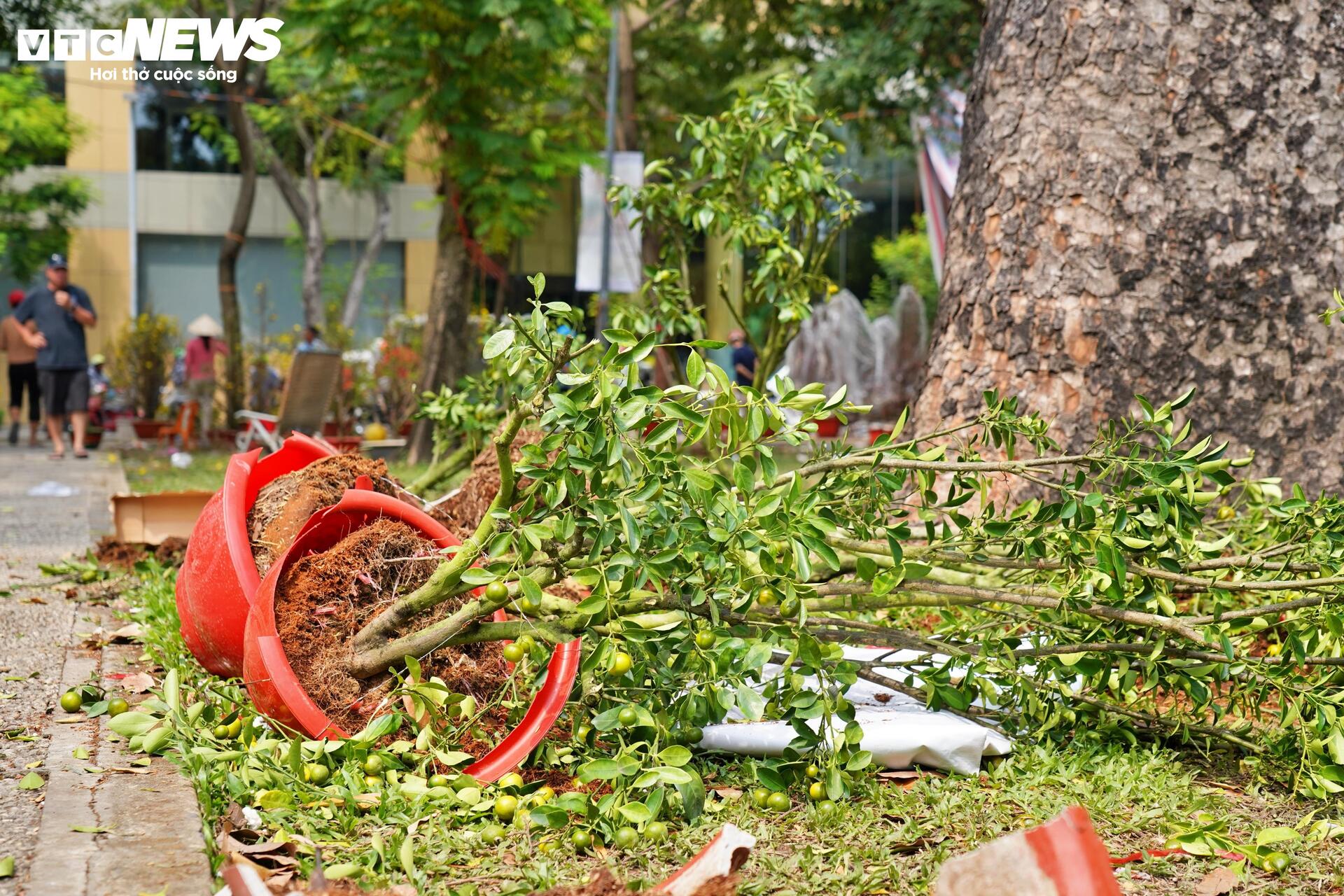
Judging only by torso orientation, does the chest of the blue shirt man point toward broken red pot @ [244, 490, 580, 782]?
yes

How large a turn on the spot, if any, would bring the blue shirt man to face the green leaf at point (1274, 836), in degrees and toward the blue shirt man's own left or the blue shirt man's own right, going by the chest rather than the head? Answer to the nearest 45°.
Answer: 0° — they already face it

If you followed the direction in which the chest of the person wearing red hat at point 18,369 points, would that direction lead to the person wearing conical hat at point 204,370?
no

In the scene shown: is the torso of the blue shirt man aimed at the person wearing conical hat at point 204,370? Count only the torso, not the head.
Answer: no

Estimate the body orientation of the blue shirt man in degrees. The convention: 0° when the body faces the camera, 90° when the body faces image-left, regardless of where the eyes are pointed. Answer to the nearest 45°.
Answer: approximately 0°

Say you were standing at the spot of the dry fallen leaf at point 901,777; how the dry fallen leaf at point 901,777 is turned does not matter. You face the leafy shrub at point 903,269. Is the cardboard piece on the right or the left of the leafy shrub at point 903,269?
left

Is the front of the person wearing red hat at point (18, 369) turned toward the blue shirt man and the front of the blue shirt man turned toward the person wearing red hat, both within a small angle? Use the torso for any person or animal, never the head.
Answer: no

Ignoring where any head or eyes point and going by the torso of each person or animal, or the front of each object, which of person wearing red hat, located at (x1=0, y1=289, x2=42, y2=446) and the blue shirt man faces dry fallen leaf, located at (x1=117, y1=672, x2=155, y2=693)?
the blue shirt man
